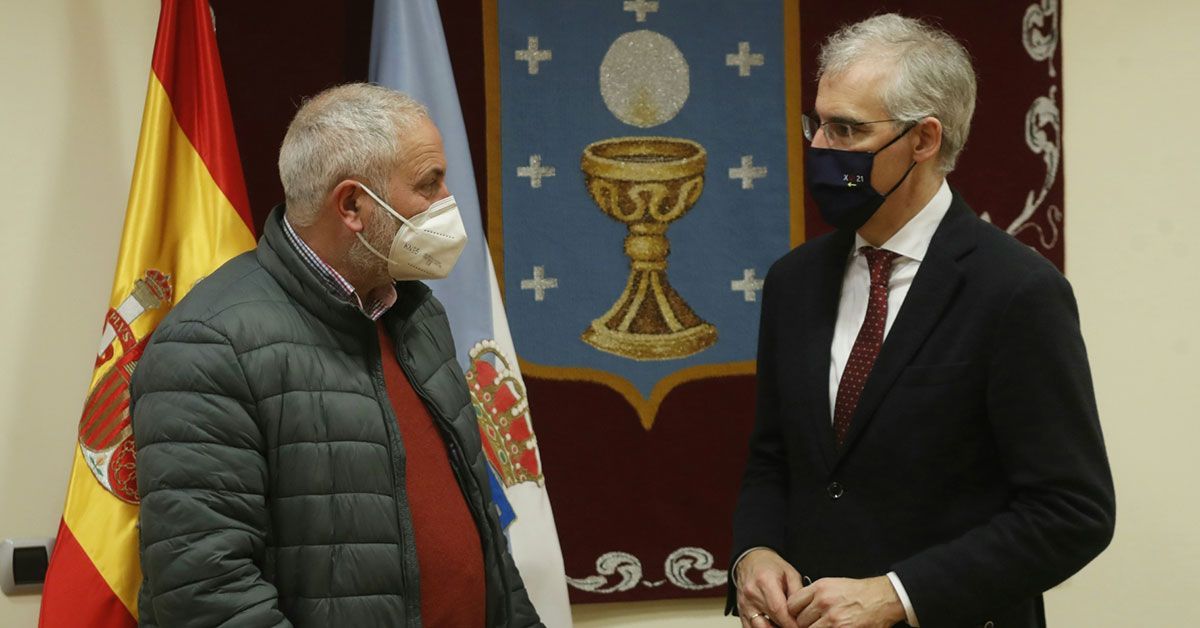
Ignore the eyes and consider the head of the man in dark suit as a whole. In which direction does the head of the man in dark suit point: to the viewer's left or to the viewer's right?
to the viewer's left

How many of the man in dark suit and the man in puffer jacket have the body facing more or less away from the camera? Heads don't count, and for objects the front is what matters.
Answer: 0

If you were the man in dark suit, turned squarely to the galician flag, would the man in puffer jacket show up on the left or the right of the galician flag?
left

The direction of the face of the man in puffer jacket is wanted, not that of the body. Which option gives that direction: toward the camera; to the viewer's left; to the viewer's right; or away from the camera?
to the viewer's right

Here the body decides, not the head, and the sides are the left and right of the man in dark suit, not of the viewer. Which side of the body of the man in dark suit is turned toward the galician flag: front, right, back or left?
right

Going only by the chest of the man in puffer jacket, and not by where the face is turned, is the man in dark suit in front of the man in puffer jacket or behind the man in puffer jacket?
in front

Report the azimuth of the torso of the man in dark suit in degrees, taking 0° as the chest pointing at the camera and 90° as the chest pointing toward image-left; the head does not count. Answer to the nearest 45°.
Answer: approximately 45°

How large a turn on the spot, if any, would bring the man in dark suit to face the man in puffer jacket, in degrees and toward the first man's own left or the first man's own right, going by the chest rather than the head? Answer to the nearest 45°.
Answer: approximately 45° to the first man's own right

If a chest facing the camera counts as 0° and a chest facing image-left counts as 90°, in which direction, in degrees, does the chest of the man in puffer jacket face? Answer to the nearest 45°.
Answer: approximately 315°

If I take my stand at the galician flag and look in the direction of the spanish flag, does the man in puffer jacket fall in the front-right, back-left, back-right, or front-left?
front-left

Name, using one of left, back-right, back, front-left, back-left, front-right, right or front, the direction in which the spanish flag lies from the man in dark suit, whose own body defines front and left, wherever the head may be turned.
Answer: front-right

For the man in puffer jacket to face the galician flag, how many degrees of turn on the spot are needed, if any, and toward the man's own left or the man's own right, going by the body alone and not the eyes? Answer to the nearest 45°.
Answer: approximately 90° to the man's own left

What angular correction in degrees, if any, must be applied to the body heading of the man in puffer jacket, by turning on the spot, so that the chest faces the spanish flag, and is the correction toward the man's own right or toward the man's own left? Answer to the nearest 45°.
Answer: approximately 180°

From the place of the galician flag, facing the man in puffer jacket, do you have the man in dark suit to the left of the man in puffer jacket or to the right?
left
